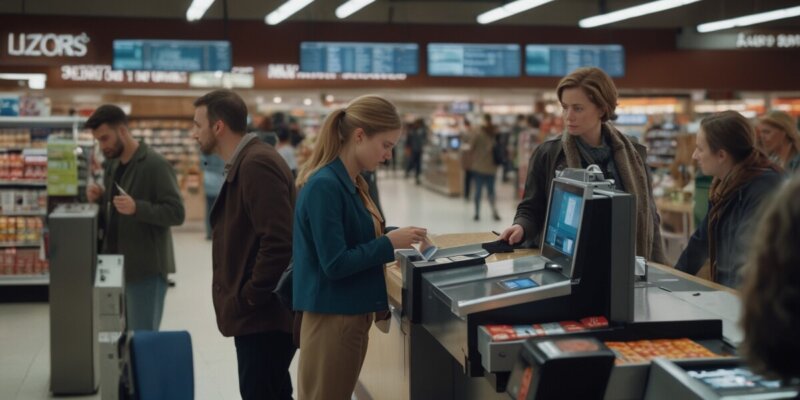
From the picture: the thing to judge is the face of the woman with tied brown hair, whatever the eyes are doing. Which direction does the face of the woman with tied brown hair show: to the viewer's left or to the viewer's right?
to the viewer's left

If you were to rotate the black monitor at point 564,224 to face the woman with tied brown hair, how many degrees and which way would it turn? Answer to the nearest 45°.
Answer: approximately 180°

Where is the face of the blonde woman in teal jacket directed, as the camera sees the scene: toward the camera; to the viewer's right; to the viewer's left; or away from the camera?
to the viewer's right

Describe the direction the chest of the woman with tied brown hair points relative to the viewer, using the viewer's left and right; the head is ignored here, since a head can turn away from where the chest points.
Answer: facing to the left of the viewer

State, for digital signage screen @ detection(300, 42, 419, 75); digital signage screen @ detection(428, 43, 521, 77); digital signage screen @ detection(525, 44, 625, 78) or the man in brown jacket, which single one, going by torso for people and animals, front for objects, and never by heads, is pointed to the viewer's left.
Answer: the man in brown jacket

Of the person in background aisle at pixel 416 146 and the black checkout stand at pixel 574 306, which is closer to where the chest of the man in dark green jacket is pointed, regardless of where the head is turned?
the black checkout stand

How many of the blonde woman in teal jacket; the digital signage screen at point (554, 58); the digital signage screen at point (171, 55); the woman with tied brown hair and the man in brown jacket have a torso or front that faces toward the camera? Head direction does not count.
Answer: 2
